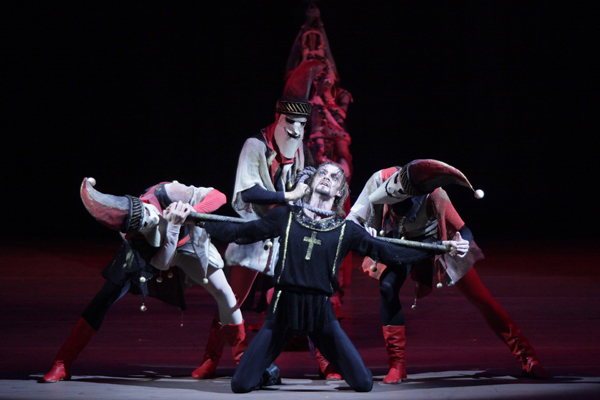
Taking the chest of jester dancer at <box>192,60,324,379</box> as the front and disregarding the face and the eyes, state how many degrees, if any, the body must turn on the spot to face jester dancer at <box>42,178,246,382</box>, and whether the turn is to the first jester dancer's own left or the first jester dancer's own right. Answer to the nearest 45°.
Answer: approximately 90° to the first jester dancer's own right

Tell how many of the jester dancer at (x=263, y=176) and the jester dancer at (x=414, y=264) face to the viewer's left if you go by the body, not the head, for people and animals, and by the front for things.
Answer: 0

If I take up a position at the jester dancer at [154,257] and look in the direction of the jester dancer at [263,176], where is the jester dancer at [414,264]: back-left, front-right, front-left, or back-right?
front-right

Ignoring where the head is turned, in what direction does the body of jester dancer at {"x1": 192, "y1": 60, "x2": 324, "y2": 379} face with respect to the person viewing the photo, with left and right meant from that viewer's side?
facing the viewer and to the right of the viewer

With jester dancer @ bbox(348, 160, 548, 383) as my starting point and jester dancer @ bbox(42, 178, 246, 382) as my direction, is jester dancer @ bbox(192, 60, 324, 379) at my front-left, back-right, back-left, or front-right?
front-right

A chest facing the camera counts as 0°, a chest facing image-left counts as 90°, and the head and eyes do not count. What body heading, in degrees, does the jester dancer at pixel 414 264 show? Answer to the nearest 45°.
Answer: approximately 0°

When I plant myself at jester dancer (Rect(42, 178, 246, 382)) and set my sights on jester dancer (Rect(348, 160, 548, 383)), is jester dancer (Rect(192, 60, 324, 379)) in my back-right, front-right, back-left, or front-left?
front-left

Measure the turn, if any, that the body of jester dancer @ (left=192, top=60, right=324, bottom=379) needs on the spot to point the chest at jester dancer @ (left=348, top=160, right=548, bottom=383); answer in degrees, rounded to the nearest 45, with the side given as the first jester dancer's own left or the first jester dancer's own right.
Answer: approximately 45° to the first jester dancer's own left

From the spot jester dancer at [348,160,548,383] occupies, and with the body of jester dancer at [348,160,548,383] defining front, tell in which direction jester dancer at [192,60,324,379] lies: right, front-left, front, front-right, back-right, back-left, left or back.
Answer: right
